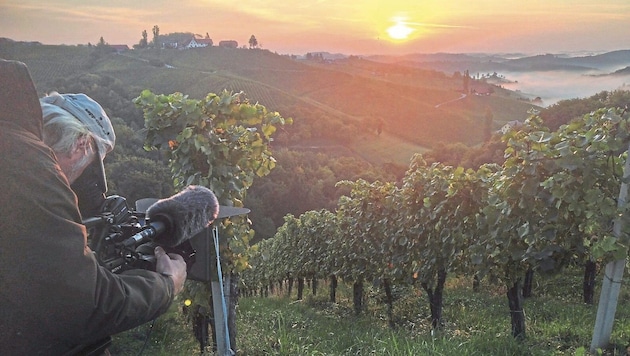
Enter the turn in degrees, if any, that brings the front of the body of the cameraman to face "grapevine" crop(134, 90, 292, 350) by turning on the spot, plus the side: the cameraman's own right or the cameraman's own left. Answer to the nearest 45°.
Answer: approximately 45° to the cameraman's own left

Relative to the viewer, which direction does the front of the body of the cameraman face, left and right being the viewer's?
facing away from the viewer and to the right of the viewer

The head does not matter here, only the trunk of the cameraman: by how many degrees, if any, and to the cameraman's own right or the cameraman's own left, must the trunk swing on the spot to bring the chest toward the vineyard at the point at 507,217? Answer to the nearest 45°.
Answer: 0° — they already face it
